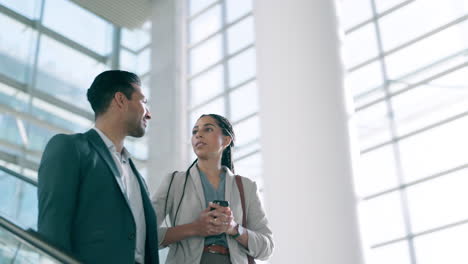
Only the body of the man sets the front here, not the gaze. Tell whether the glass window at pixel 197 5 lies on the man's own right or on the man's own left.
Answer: on the man's own left

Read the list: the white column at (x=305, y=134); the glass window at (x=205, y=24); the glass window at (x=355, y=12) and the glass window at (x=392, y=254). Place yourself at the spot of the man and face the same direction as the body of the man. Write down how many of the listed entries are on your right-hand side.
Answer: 0

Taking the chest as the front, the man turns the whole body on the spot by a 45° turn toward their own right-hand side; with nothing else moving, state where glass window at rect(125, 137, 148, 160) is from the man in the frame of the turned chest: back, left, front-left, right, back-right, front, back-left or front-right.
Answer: back

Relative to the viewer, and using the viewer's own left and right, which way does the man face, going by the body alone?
facing the viewer and to the right of the viewer

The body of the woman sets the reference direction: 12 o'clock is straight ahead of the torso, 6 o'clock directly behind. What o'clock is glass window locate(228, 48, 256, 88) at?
The glass window is roughly at 6 o'clock from the woman.

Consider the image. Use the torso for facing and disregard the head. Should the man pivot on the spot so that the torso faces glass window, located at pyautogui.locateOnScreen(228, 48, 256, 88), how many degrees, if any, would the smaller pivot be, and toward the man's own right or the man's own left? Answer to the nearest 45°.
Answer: approximately 135° to the man's own left

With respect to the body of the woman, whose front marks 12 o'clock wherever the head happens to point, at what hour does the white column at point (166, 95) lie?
The white column is roughly at 6 o'clock from the woman.

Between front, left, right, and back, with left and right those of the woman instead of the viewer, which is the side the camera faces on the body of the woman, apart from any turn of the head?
front

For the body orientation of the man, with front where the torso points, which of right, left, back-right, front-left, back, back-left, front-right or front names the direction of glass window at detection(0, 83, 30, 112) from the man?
back-left

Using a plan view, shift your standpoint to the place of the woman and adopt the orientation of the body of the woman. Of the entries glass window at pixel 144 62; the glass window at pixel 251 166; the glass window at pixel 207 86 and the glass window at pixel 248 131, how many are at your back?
4

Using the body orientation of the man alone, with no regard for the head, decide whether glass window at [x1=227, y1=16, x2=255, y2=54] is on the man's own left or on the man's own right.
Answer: on the man's own left

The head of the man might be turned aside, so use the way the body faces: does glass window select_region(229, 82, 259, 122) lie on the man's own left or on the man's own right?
on the man's own left

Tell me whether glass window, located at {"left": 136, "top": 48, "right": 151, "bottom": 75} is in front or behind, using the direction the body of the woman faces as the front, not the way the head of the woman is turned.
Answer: behind

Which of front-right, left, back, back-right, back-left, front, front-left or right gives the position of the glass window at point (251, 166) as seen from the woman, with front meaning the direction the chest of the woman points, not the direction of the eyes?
back

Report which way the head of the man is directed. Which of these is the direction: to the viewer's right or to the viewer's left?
to the viewer's right

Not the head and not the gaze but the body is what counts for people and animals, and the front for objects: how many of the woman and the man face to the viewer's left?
0

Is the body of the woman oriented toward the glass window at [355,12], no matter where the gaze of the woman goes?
no

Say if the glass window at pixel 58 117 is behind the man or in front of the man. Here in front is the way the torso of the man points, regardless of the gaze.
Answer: behind
